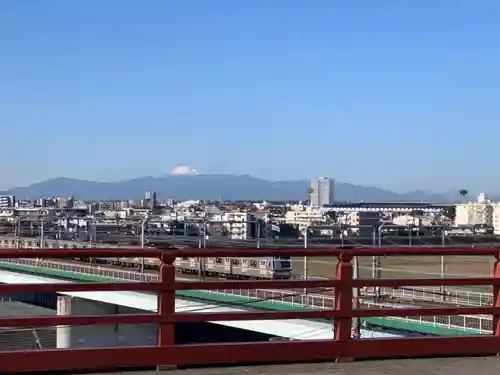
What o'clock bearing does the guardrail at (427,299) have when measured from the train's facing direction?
The guardrail is roughly at 1 o'clock from the train.

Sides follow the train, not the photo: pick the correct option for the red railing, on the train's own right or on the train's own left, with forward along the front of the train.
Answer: on the train's own right

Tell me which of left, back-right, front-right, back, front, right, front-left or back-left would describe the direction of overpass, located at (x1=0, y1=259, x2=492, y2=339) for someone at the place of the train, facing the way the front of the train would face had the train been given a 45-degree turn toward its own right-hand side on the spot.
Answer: front

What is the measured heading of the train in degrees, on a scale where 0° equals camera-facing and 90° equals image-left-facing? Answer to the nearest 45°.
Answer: approximately 315°
